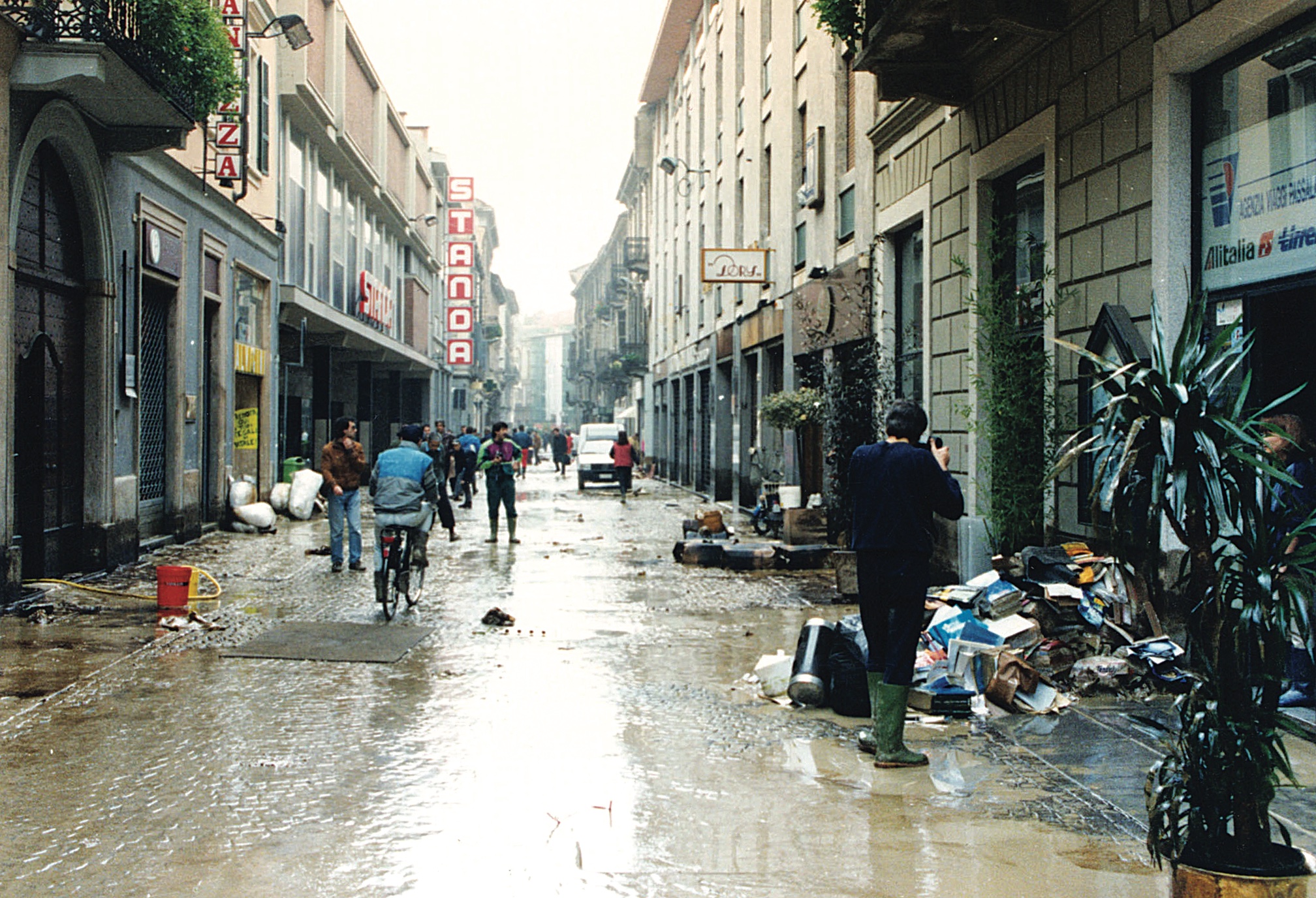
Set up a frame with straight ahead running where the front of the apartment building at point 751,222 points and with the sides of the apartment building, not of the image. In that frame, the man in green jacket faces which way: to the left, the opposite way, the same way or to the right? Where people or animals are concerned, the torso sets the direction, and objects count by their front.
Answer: to the left

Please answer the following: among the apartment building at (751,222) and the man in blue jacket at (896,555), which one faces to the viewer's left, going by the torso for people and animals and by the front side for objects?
the apartment building

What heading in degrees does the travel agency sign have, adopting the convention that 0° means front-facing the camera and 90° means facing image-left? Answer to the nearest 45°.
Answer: approximately 45°

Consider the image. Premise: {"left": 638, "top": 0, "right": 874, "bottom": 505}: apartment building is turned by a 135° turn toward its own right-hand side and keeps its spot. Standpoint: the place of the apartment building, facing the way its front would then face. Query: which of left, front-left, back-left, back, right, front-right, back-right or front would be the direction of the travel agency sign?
back-right

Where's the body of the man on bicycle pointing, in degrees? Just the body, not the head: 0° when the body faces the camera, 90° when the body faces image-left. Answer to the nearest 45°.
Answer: approximately 180°

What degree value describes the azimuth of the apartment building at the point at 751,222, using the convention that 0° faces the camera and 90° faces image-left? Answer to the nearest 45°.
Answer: approximately 90°

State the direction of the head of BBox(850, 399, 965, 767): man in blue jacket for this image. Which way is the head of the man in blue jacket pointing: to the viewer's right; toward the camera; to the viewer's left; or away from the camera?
away from the camera

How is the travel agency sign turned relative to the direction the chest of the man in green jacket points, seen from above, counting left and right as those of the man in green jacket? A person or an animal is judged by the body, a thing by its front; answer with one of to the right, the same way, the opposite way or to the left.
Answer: to the right

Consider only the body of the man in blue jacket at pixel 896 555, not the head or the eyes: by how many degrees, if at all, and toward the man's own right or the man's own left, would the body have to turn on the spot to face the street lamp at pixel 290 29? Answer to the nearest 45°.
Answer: approximately 90° to the man's own left

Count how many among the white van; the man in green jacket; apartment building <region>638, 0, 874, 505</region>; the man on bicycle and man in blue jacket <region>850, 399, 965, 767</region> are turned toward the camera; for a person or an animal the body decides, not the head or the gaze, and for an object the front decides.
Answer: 2

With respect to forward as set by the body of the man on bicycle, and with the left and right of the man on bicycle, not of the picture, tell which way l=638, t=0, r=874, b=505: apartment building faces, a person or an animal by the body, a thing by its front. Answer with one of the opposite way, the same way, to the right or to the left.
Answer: to the left

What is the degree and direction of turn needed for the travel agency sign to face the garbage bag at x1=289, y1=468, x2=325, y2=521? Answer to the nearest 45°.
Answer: approximately 90° to its right
